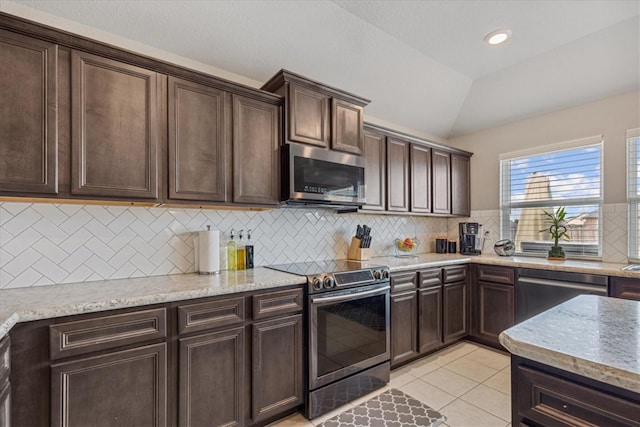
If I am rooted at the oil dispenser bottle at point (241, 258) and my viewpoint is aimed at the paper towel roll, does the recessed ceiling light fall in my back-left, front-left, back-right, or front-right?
back-left

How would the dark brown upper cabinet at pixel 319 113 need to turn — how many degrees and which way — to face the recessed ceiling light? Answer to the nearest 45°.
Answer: approximately 45° to its left

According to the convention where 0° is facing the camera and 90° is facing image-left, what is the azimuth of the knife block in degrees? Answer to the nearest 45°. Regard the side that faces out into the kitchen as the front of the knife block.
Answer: approximately 315°

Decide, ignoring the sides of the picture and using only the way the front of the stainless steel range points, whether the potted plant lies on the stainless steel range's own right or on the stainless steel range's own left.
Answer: on the stainless steel range's own left

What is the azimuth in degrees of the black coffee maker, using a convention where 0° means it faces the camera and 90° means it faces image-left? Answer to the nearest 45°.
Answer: approximately 0°

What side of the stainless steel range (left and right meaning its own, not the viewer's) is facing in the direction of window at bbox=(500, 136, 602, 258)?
left

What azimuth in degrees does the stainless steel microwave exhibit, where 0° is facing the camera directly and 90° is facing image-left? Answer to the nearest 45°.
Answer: approximately 315°
